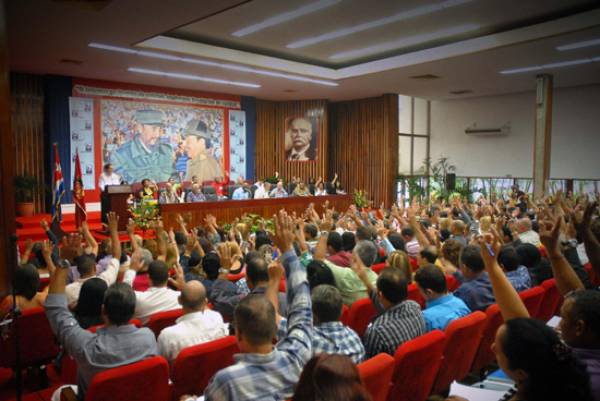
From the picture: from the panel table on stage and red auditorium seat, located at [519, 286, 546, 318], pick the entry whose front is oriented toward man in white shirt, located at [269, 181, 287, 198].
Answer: the red auditorium seat

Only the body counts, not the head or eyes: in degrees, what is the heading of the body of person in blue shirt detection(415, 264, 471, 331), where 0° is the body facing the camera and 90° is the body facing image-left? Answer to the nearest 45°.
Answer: approximately 135°

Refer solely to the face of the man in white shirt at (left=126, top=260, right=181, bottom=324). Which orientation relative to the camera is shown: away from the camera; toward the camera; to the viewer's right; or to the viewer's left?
away from the camera

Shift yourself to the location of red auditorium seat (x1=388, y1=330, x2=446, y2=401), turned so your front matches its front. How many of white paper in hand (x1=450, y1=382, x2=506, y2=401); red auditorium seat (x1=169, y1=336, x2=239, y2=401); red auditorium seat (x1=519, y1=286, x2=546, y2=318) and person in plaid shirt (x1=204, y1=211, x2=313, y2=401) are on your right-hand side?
2

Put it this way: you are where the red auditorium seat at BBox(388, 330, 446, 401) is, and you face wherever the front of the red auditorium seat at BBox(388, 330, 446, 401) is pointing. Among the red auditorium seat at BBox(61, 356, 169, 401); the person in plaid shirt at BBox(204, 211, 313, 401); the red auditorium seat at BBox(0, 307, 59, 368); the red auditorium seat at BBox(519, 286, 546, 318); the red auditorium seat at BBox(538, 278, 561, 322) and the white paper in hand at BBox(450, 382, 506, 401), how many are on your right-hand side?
3

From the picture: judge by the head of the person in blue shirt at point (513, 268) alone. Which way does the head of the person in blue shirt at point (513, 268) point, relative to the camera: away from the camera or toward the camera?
away from the camera

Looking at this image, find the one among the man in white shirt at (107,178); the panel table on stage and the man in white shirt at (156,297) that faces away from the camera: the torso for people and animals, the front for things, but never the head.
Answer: the man in white shirt at (156,297)

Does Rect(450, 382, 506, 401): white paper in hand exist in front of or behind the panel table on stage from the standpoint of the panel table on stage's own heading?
in front

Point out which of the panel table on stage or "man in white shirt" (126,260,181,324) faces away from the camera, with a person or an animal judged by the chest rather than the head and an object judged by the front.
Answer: the man in white shirt

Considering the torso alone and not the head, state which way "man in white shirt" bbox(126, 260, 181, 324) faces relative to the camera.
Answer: away from the camera

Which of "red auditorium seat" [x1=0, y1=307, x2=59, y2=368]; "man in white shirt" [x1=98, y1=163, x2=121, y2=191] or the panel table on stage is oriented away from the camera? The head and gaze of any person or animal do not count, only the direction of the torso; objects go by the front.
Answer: the red auditorium seat

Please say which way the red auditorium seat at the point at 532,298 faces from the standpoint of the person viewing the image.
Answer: facing away from the viewer and to the left of the viewer

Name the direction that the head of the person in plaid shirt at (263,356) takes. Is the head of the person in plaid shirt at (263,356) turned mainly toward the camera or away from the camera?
away from the camera

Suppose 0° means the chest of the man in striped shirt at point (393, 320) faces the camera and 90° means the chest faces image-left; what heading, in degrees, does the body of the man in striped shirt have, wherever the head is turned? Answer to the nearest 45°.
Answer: approximately 135°
